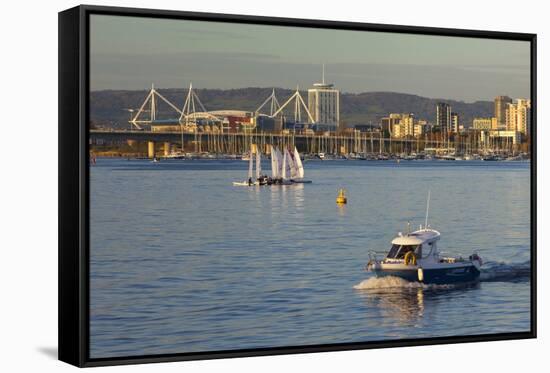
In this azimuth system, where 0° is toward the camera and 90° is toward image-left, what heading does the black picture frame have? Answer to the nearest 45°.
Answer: approximately 315°
